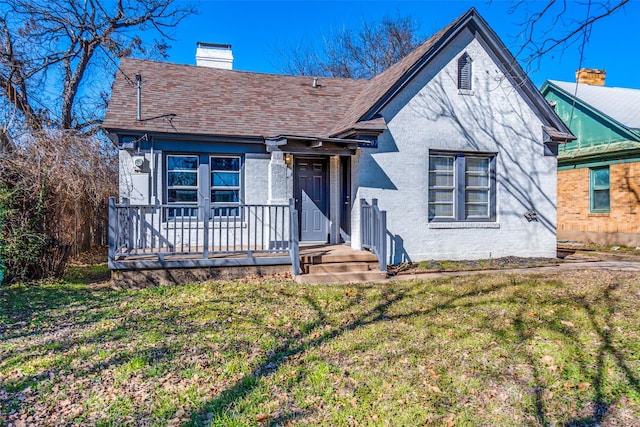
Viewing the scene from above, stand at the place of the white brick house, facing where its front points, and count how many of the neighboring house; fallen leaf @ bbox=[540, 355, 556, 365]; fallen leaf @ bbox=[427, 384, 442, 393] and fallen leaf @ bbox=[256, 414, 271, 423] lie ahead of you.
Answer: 3

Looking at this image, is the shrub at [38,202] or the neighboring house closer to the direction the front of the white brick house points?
the shrub

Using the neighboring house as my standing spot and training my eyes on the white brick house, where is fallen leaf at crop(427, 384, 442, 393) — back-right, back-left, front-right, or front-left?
front-left

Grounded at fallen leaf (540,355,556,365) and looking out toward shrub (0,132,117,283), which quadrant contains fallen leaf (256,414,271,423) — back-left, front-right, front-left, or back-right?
front-left

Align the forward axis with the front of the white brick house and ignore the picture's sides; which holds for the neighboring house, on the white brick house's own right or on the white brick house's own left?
on the white brick house's own left

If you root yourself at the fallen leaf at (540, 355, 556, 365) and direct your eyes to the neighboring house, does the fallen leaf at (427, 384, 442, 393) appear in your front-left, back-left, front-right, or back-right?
back-left

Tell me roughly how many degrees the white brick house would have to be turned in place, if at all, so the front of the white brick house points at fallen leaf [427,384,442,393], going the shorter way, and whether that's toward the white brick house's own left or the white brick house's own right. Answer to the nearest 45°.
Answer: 0° — it already faces it

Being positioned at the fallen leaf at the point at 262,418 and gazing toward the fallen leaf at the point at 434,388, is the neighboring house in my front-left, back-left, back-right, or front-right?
front-left

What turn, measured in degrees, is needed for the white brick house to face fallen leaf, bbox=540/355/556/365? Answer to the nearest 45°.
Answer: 0° — it already faces it

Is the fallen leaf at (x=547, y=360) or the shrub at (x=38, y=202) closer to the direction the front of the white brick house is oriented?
the fallen leaf

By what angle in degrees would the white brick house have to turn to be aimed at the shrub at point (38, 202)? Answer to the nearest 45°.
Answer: approximately 90° to its right

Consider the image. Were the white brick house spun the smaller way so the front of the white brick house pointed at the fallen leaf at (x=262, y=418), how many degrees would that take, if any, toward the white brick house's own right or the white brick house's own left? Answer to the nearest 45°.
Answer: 0° — it already faces it

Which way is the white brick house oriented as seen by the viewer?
toward the camera

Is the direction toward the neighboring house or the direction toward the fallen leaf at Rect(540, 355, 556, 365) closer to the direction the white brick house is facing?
the fallen leaf
